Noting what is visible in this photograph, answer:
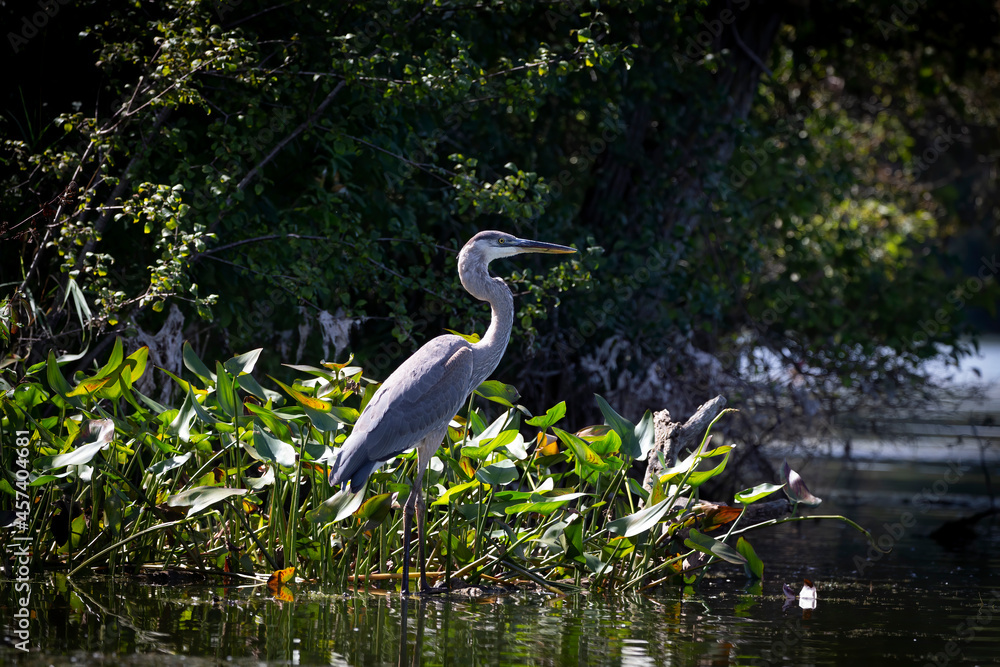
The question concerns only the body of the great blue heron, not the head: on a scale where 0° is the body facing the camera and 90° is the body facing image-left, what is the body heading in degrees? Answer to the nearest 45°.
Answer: approximately 270°

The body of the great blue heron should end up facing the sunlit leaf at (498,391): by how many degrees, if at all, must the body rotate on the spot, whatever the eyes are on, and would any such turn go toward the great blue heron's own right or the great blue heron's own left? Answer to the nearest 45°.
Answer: approximately 45° to the great blue heron's own left

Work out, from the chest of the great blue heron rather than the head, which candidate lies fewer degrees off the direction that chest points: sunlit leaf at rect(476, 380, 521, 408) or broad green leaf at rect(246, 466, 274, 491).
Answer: the sunlit leaf

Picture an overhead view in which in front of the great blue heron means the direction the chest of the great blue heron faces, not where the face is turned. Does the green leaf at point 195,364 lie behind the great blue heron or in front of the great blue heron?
behind

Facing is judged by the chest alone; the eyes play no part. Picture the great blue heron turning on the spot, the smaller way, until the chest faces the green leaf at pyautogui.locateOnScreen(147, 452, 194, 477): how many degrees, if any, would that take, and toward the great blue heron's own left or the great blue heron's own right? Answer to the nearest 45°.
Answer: approximately 180°

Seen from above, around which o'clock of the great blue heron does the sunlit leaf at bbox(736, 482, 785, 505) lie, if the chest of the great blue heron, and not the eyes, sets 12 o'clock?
The sunlit leaf is roughly at 12 o'clock from the great blue heron.

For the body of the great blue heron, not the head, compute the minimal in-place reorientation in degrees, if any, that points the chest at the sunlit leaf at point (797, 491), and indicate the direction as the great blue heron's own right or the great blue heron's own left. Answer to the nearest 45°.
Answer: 0° — it already faces it

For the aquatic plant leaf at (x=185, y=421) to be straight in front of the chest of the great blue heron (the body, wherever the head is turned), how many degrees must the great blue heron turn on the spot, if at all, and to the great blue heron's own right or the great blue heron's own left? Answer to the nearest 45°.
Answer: approximately 180°

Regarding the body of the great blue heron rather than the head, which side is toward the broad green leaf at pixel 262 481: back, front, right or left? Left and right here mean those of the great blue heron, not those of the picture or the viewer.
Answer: back

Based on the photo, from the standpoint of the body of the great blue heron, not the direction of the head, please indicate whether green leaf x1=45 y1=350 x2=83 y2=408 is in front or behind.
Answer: behind

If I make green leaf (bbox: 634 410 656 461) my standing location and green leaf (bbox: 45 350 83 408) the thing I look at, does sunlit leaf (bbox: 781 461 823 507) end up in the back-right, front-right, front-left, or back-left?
back-left

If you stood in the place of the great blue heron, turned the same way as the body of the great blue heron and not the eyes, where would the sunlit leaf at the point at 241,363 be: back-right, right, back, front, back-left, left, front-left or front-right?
back
